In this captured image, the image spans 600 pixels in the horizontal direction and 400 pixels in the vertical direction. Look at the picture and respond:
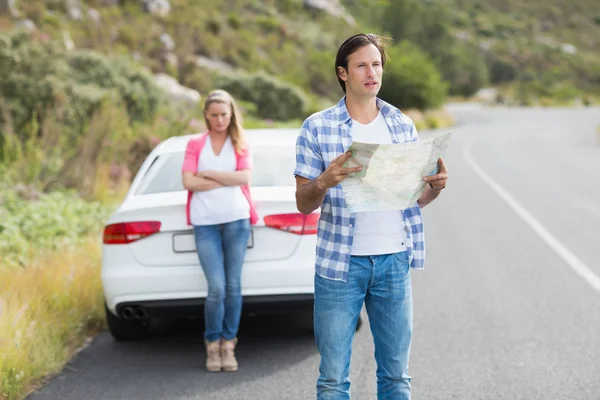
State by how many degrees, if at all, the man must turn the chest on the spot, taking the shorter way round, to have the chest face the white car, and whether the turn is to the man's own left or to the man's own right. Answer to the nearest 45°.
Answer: approximately 180°

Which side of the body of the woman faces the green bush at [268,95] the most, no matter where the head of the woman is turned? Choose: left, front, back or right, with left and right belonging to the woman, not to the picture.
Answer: back

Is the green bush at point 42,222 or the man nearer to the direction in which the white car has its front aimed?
the green bush

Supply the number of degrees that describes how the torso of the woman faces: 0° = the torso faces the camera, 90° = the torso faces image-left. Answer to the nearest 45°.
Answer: approximately 0°

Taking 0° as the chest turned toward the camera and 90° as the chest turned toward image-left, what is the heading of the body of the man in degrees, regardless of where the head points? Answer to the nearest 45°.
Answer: approximately 315°

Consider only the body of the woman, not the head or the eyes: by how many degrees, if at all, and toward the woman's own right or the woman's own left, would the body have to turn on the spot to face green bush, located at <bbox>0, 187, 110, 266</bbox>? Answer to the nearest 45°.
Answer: approximately 135° to the woman's own right

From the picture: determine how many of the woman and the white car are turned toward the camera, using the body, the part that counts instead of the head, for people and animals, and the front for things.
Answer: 1

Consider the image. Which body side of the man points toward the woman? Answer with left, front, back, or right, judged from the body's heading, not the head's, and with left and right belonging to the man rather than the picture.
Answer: back

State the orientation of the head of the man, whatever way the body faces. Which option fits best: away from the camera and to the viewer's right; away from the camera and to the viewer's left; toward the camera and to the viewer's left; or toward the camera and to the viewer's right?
toward the camera and to the viewer's right
